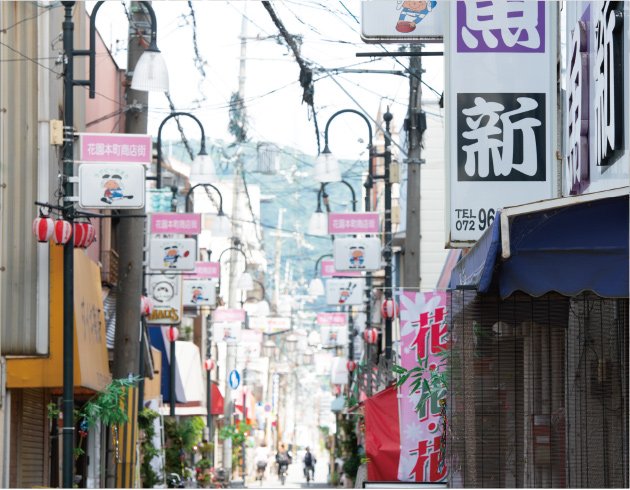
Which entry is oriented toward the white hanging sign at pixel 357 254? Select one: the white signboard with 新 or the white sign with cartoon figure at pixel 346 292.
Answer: the white sign with cartoon figure

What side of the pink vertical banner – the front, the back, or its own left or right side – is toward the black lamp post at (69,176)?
right

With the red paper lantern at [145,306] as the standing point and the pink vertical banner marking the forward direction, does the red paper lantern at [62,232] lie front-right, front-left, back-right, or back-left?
front-right

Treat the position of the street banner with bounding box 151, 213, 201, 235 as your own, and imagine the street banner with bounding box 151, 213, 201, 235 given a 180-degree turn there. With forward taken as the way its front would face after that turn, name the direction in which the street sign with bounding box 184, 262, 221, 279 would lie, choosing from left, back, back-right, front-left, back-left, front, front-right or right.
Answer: front

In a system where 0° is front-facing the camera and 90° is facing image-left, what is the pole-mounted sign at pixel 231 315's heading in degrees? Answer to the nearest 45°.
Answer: approximately 0°

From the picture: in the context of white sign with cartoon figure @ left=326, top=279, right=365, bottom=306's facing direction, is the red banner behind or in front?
in front

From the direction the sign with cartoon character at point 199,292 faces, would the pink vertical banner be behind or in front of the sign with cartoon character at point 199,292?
in front

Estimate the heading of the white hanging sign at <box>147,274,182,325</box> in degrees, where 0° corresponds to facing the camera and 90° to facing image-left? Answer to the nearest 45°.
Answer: approximately 0°

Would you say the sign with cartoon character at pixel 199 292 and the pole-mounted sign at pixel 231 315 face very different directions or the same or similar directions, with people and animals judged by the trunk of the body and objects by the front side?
same or similar directions

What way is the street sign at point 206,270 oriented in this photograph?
toward the camera

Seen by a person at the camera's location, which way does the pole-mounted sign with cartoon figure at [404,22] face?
facing the viewer

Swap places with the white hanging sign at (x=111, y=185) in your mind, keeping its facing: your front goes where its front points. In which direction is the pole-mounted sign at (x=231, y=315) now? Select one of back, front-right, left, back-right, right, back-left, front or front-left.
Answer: back

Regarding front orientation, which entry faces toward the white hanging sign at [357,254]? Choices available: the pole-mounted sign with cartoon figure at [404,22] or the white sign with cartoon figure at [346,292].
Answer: the white sign with cartoon figure

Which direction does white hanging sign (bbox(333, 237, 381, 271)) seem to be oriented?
toward the camera

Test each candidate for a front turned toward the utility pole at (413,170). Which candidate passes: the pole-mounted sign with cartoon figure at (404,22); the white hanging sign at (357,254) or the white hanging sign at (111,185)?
the white hanging sign at (357,254)

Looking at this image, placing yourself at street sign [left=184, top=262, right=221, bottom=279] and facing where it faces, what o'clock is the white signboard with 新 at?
The white signboard with 新 is roughly at 12 o'clock from the street sign.

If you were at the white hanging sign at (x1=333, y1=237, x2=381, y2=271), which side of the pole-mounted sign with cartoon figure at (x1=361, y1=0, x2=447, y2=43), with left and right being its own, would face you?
back
